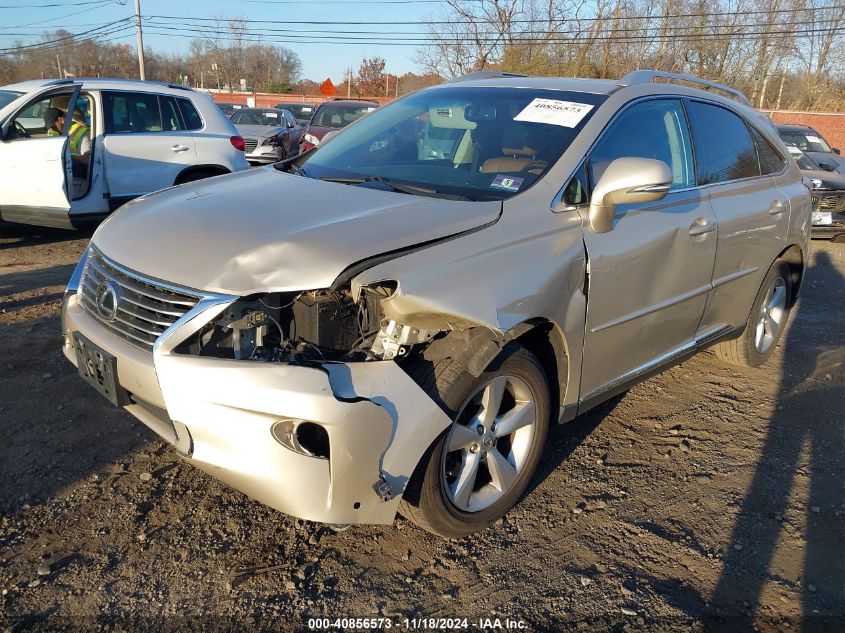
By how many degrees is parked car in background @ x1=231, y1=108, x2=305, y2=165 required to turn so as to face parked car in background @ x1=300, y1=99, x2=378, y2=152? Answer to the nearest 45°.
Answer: approximately 135° to its left

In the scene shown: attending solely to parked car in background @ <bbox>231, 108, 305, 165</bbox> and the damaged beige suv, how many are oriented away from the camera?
0

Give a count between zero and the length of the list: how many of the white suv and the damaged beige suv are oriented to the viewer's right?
0

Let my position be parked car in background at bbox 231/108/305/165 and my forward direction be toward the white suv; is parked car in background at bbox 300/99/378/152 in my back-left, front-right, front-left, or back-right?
back-left

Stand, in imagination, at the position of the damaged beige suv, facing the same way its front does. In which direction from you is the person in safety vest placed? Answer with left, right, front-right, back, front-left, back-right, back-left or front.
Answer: right

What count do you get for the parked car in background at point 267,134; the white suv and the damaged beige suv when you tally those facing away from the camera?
0

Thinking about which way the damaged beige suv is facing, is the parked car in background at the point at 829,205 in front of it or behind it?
behind

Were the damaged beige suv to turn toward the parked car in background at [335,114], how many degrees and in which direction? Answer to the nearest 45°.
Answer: approximately 135° to its right

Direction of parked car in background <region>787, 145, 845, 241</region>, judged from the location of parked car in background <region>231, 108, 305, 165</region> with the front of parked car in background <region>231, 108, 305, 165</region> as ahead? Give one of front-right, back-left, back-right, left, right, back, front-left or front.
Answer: left

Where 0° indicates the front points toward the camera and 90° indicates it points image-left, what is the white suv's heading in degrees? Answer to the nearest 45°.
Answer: approximately 90°

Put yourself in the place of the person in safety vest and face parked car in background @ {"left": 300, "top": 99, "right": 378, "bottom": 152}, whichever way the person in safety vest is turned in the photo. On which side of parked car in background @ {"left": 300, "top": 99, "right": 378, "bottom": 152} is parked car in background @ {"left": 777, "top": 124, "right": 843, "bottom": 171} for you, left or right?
right

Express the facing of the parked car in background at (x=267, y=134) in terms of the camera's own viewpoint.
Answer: facing the viewer and to the left of the viewer

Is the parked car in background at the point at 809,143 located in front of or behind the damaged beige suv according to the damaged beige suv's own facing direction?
behind
